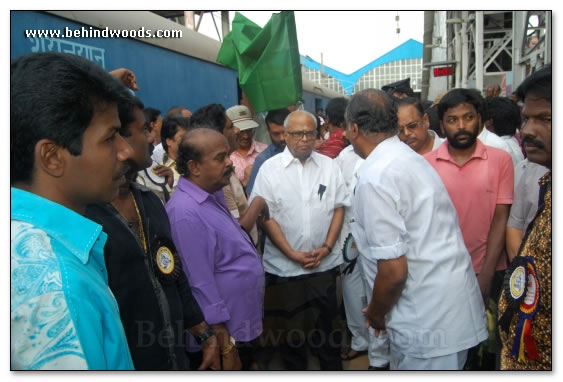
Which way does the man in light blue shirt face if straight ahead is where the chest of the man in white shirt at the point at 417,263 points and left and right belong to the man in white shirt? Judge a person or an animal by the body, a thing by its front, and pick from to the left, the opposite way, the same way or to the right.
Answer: to the right

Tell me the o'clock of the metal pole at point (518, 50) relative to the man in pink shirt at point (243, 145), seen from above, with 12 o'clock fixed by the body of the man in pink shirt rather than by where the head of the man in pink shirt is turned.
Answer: The metal pole is roughly at 8 o'clock from the man in pink shirt.

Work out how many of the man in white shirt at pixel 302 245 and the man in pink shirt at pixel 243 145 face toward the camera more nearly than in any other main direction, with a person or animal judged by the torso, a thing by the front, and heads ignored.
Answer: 2

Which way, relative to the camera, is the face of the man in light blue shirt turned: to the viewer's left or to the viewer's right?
to the viewer's right

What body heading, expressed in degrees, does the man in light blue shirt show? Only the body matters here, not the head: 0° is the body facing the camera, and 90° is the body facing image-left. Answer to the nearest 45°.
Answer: approximately 270°

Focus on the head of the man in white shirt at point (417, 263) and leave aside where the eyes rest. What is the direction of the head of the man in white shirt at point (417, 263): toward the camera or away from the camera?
away from the camera

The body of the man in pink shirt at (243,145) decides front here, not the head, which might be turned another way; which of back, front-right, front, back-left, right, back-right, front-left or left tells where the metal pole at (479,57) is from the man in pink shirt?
back-left

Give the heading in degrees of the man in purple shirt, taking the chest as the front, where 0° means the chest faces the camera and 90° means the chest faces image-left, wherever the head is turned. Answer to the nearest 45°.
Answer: approximately 270°

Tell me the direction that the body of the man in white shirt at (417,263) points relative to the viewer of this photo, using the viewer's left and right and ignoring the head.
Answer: facing away from the viewer and to the left of the viewer
